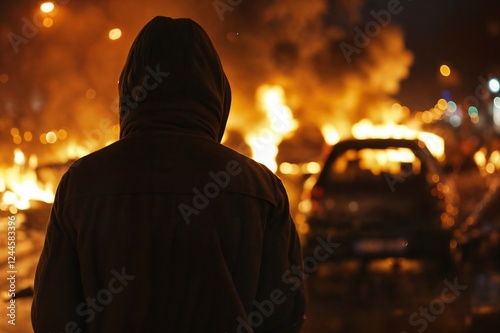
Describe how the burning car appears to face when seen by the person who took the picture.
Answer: facing away from the viewer

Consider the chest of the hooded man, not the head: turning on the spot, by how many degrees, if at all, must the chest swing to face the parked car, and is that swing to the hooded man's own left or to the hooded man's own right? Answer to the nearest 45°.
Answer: approximately 45° to the hooded man's own right

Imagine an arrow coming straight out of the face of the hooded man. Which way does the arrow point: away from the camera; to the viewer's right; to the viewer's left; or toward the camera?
away from the camera

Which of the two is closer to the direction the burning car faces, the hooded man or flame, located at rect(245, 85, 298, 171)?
the flame

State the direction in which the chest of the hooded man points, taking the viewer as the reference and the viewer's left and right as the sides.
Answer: facing away from the viewer

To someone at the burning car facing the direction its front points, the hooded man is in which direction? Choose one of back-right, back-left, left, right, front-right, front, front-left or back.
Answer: back
